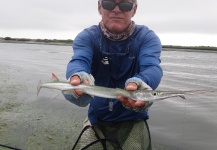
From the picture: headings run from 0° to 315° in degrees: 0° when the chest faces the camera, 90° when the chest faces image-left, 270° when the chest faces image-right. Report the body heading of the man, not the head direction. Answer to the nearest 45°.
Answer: approximately 0°
